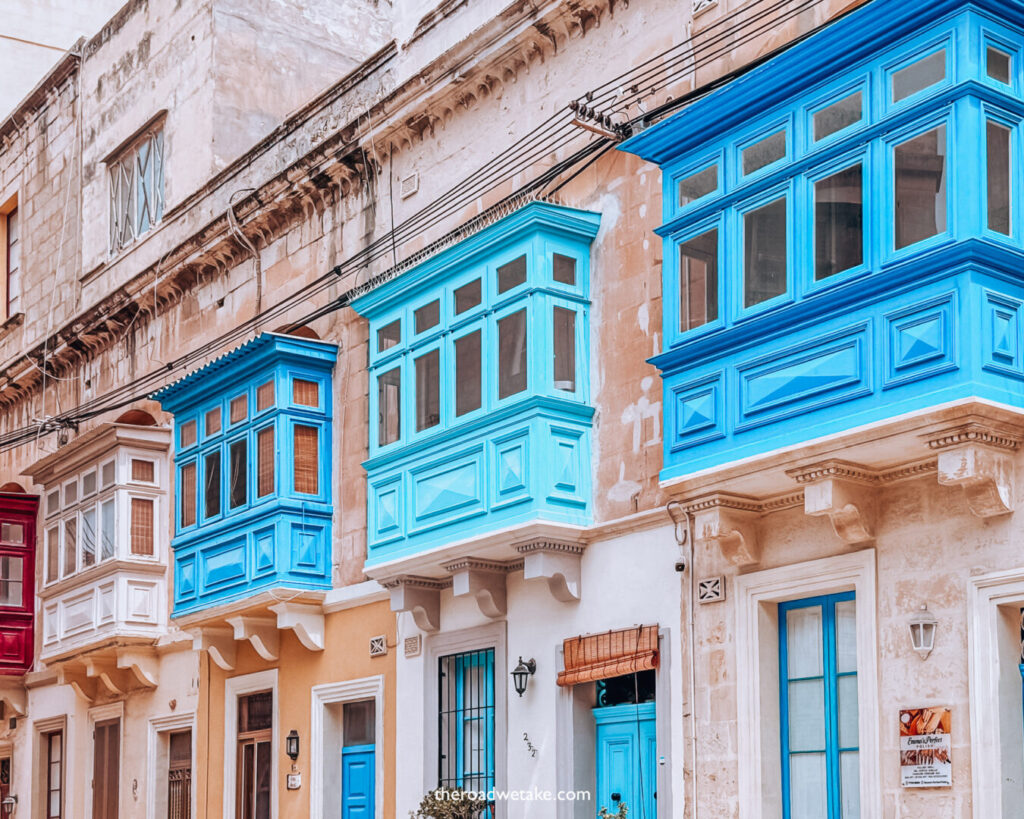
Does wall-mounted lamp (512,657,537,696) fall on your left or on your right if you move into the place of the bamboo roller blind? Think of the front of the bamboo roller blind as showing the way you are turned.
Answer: on your right

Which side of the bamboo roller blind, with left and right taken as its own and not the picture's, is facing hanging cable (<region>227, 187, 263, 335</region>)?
right

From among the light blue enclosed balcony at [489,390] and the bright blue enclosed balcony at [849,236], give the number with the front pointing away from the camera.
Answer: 0

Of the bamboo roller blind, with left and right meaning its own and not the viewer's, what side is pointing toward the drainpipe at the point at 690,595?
left

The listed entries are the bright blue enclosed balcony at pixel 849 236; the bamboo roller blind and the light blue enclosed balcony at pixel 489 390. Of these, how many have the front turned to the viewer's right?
0

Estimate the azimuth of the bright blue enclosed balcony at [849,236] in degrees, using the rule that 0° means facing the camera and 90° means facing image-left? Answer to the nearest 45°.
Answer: approximately 45°

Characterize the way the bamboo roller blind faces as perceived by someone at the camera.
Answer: facing the viewer and to the left of the viewer

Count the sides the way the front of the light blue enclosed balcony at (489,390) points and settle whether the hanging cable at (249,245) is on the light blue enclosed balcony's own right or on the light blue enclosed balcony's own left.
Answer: on the light blue enclosed balcony's own right
